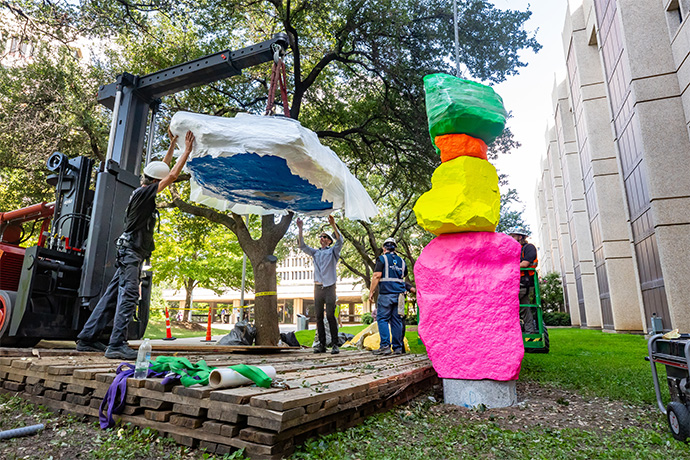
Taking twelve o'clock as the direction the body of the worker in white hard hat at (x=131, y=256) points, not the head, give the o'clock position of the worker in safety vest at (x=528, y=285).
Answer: The worker in safety vest is roughly at 12 o'clock from the worker in white hard hat.

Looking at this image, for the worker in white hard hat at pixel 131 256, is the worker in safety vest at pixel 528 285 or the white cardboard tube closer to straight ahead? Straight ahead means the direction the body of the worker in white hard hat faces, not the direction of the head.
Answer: the worker in safety vest

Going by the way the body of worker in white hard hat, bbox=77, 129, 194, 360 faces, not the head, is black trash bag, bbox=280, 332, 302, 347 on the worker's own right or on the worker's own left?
on the worker's own left

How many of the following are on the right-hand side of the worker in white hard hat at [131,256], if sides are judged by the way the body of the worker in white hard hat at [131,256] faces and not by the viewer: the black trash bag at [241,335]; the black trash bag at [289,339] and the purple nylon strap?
1

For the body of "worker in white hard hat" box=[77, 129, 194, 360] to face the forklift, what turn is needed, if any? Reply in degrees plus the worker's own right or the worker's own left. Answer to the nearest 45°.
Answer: approximately 135° to the worker's own left

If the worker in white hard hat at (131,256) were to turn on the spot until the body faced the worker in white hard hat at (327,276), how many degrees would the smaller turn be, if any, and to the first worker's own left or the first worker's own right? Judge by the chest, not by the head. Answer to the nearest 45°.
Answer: approximately 45° to the first worker's own left

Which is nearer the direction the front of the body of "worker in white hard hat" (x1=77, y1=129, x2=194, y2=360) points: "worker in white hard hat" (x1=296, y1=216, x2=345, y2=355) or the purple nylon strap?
the worker in white hard hat

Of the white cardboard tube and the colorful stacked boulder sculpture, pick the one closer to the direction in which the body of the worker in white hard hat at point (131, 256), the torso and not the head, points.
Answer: the colorful stacked boulder sculpture

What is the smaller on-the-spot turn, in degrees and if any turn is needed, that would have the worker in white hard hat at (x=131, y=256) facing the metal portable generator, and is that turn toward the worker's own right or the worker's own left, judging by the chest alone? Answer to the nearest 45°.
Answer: approximately 45° to the worker's own right

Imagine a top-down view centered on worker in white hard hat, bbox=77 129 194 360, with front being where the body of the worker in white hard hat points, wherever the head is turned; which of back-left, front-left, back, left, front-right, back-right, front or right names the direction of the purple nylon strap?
right

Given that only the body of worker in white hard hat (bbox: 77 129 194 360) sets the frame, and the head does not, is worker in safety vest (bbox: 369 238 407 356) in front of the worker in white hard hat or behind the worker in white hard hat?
in front

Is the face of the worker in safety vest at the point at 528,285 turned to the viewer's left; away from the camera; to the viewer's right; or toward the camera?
to the viewer's left

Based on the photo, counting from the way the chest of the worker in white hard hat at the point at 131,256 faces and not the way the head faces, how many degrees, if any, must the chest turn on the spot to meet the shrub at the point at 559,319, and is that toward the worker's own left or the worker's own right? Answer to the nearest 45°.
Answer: approximately 45° to the worker's own left

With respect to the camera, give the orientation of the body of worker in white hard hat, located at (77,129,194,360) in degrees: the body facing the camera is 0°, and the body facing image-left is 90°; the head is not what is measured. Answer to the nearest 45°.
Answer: approximately 270°
